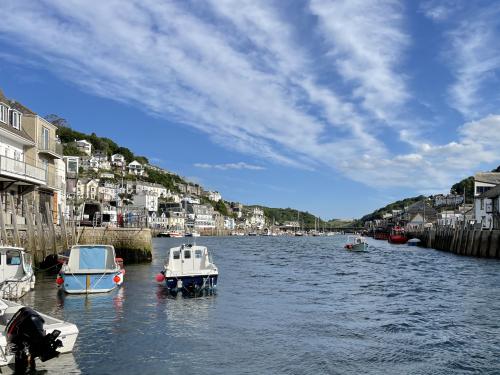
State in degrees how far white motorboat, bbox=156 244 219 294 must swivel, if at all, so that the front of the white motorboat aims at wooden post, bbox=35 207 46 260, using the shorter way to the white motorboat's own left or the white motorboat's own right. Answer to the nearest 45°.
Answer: approximately 45° to the white motorboat's own left

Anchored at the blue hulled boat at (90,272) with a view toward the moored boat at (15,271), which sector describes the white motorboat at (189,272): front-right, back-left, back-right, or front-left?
back-left

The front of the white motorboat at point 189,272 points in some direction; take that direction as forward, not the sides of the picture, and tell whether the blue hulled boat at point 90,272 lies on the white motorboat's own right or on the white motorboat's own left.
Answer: on the white motorboat's own left

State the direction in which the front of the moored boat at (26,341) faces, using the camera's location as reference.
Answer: facing away from the viewer and to the left of the viewer

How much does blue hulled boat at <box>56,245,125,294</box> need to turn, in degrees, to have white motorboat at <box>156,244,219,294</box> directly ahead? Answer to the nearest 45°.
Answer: approximately 90° to its right

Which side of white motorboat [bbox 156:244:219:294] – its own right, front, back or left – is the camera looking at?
back

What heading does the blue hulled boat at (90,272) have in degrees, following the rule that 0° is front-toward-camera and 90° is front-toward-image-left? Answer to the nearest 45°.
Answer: approximately 180°

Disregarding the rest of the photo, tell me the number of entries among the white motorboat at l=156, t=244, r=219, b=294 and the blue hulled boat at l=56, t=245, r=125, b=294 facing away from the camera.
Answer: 2
